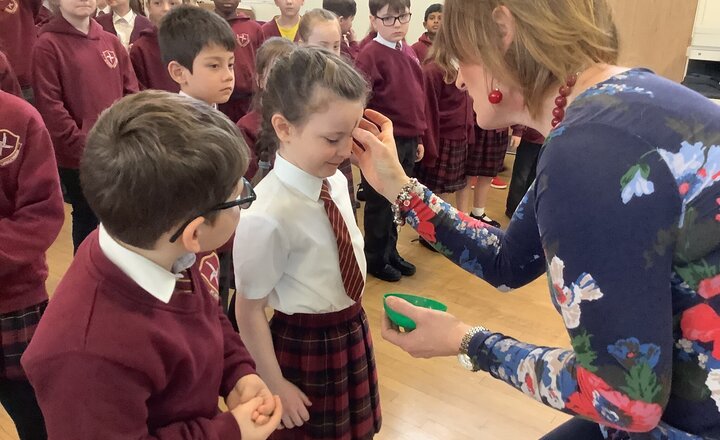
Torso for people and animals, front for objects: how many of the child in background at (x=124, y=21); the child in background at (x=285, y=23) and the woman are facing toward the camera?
2

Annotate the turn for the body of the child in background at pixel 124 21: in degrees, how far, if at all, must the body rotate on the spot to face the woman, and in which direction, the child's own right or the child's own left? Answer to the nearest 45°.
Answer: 0° — they already face them

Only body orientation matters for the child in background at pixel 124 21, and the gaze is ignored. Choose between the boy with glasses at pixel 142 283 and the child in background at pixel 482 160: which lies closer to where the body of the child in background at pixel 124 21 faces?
the boy with glasses

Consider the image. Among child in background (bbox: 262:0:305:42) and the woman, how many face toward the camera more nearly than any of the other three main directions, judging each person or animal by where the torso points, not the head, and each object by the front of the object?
1

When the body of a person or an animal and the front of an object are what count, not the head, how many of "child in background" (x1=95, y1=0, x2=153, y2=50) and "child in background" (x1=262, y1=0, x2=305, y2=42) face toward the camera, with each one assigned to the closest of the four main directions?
2

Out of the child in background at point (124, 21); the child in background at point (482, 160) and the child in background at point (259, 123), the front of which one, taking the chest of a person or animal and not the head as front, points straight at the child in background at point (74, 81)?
the child in background at point (124, 21)

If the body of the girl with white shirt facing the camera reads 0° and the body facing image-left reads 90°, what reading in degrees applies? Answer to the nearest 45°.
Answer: approximately 315°

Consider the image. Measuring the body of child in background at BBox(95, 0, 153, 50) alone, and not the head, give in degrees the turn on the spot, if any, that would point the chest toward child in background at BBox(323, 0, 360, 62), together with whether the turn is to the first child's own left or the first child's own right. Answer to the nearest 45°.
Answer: approximately 90° to the first child's own left

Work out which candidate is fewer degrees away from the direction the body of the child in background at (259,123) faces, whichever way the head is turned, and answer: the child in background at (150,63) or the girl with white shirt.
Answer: the girl with white shirt

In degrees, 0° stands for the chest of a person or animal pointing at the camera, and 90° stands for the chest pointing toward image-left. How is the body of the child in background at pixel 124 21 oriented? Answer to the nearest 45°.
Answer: approximately 0°

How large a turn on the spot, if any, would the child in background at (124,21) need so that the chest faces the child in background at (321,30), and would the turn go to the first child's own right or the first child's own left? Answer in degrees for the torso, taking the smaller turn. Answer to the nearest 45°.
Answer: approximately 45° to the first child's own left

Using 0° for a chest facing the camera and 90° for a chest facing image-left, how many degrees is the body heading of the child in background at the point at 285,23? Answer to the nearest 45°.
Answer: approximately 0°
